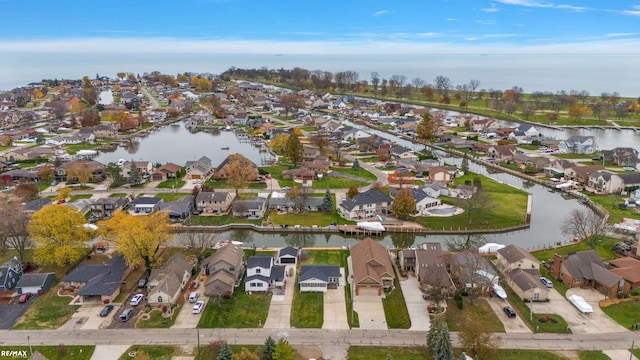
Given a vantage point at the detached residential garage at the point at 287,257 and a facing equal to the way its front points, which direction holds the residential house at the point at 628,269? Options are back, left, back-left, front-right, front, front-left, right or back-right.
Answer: left

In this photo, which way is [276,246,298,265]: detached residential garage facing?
toward the camera

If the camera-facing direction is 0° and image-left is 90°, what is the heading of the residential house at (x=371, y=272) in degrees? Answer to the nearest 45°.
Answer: approximately 0°

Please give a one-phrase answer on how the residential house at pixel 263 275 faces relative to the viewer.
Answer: facing the viewer

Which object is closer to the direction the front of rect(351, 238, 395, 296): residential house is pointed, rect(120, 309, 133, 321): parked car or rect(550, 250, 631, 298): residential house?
the parked car

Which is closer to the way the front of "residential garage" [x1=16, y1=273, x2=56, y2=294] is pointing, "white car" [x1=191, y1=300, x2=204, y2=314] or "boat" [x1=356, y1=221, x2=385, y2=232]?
the white car

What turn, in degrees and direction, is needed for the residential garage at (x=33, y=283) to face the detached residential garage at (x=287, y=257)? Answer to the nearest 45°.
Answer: approximately 90° to its left

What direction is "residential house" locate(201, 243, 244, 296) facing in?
toward the camera

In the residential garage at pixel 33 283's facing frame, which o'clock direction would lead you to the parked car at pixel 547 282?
The parked car is roughly at 10 o'clock from the residential garage.

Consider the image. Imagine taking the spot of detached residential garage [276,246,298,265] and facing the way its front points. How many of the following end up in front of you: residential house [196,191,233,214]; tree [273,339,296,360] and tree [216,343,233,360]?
2

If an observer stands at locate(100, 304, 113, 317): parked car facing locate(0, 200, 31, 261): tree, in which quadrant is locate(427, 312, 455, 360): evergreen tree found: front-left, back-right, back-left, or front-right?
back-right

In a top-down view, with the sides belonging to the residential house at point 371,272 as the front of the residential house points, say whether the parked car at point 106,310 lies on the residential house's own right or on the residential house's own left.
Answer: on the residential house's own right

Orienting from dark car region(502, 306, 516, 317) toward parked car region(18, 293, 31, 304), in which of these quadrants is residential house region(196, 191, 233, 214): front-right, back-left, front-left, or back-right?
front-right

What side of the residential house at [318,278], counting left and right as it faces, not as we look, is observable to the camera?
front

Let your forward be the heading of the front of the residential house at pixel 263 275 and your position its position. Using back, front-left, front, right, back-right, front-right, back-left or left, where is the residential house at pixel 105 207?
back-right

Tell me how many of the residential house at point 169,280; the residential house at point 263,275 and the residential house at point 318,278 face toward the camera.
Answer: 3

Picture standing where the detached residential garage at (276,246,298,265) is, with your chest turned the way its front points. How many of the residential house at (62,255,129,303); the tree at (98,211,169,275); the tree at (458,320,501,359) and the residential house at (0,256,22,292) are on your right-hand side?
3
